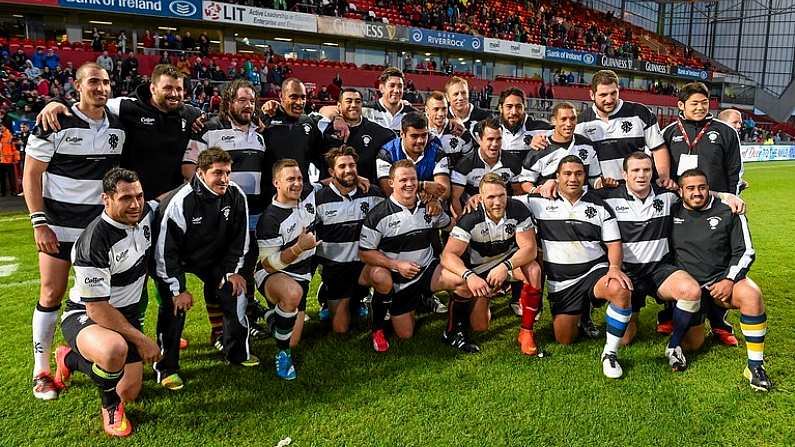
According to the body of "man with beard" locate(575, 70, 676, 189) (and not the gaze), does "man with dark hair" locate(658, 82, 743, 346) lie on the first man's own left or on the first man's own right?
on the first man's own left

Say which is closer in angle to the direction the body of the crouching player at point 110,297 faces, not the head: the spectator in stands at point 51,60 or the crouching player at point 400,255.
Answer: the crouching player

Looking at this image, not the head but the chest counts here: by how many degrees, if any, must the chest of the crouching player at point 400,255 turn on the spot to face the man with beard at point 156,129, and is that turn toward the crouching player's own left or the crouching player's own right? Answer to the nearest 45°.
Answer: approximately 90° to the crouching player's own right

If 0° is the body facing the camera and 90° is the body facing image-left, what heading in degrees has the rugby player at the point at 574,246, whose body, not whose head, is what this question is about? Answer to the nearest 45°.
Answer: approximately 0°

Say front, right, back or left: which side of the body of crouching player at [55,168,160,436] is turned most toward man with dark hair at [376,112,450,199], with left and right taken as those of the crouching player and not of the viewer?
left

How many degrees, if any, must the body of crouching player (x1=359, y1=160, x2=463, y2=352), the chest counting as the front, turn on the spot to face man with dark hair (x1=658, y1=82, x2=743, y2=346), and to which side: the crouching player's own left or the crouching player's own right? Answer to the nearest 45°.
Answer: approximately 90° to the crouching player's own left

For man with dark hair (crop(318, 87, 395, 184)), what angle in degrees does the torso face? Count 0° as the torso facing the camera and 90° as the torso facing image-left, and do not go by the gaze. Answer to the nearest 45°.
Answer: approximately 0°
